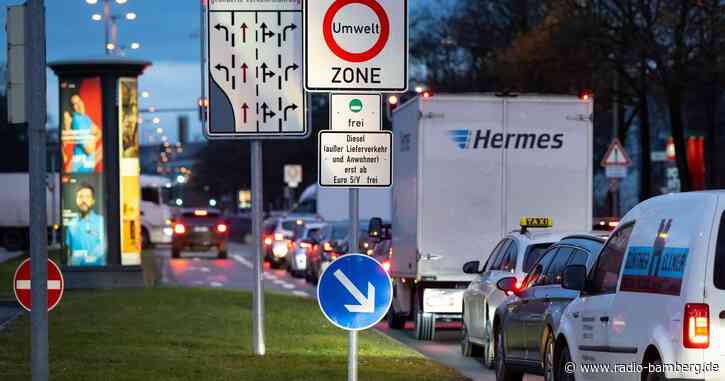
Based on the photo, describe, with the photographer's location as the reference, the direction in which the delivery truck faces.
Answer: facing away from the viewer

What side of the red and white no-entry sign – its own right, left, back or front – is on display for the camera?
front

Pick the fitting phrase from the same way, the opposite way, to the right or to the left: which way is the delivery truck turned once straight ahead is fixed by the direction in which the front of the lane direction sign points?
the opposite way

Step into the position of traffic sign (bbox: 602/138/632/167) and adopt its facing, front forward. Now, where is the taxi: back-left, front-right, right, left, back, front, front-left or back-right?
front

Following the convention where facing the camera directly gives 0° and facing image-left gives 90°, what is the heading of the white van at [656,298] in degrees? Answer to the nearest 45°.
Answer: approximately 135°

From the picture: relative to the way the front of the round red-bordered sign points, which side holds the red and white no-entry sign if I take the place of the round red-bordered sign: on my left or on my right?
on my right

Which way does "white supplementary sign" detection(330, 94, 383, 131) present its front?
toward the camera

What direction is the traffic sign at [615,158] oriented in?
toward the camera

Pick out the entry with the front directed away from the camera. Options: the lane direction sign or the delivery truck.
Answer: the delivery truck

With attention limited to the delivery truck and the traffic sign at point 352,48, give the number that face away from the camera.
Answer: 1

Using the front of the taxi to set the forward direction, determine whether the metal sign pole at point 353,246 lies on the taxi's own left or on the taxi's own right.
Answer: on the taxi's own left

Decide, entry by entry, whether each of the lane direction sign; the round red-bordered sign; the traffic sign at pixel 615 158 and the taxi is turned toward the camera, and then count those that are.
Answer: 3

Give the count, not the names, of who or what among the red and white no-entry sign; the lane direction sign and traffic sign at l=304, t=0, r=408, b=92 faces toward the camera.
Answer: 3

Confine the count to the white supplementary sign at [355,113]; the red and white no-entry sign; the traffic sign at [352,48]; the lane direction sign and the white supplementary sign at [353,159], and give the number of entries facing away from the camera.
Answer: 0

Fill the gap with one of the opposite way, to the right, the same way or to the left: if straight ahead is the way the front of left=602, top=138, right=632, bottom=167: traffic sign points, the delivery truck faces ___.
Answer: the opposite way
